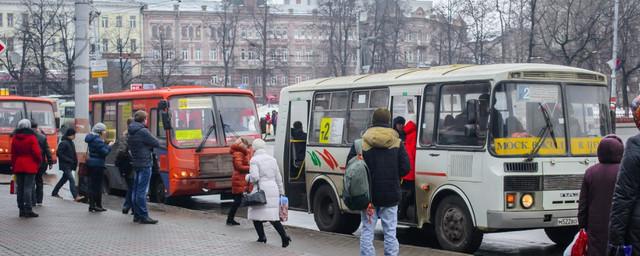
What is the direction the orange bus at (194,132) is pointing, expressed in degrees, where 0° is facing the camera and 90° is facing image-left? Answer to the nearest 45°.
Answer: approximately 315°

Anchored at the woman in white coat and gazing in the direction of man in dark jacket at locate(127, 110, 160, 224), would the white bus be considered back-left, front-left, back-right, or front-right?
back-right

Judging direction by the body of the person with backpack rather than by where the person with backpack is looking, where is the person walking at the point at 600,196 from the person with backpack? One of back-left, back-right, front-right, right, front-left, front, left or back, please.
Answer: back-right

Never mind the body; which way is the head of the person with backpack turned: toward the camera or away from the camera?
away from the camera

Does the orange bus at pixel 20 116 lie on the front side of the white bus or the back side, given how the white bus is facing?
on the back side
